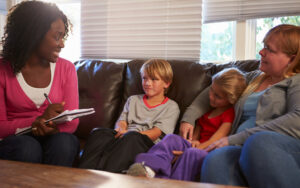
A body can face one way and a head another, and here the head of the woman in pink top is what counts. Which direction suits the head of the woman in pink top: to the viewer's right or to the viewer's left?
to the viewer's right

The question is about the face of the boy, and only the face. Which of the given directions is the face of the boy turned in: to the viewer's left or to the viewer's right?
to the viewer's left

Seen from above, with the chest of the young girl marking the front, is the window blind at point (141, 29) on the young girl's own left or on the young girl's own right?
on the young girl's own right

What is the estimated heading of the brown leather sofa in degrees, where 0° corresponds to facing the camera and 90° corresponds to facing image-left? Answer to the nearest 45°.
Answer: approximately 0°

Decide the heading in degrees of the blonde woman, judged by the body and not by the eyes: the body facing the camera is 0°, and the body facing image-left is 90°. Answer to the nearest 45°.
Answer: approximately 45°

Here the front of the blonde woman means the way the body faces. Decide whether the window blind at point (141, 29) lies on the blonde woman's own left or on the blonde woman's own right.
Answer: on the blonde woman's own right

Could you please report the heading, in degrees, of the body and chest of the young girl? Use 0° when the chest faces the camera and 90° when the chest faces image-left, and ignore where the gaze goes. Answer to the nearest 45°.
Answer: approximately 45°

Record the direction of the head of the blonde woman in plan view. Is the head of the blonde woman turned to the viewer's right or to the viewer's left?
to the viewer's left
